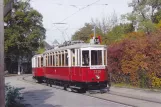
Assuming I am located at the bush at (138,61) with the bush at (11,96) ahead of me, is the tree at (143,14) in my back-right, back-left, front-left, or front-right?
back-right

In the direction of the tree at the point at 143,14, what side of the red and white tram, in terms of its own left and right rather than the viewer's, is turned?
left

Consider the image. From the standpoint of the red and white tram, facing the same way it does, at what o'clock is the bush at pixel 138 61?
The bush is roughly at 10 o'clock from the red and white tram.

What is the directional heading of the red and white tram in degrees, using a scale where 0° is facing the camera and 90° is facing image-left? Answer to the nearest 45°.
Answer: approximately 315°

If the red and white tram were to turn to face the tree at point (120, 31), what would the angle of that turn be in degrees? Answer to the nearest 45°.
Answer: approximately 135° to its left

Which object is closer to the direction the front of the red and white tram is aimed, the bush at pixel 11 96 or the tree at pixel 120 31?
the bush

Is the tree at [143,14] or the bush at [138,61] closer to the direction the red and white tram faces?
the bush

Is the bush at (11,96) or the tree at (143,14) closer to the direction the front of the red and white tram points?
the bush
